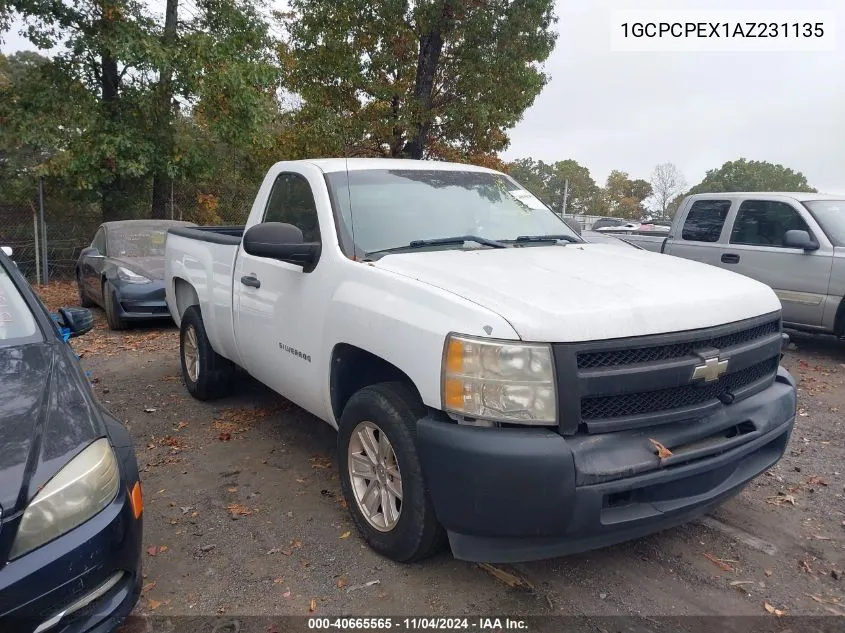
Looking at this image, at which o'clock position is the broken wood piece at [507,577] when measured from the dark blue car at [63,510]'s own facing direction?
The broken wood piece is roughly at 9 o'clock from the dark blue car.

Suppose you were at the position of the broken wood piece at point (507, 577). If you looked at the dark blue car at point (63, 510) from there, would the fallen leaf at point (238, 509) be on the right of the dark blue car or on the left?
right

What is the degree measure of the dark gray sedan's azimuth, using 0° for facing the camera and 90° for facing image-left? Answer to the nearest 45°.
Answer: approximately 315°

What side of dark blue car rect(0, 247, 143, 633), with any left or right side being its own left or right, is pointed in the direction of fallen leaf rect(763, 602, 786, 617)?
left

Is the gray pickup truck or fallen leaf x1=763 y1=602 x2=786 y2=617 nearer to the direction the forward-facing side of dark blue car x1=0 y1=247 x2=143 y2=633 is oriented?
the fallen leaf

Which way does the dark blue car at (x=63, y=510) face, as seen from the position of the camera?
facing the viewer

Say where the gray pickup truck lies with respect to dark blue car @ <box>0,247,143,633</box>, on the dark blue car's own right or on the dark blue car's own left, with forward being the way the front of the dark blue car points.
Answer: on the dark blue car's own left

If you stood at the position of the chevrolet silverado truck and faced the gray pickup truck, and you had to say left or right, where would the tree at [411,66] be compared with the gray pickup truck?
left

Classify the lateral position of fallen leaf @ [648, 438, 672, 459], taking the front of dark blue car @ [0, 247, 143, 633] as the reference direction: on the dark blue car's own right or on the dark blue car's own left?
on the dark blue car's own left

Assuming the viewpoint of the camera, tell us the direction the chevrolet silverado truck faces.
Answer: facing the viewer and to the right of the viewer

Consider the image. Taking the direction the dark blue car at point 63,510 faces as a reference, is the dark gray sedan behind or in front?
behind

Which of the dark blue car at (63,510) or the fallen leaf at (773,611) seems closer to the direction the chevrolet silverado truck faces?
the fallen leaf
